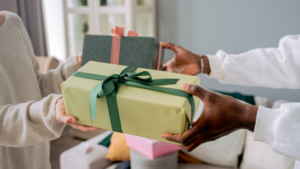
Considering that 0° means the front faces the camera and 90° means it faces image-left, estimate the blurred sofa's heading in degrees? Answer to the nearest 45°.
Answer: approximately 0°
